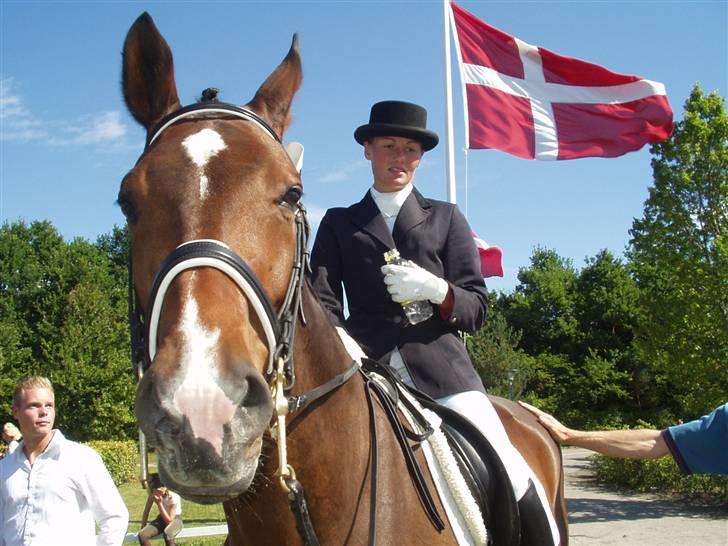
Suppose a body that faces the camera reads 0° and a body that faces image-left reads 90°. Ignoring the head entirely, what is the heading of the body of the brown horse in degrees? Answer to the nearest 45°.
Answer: approximately 45°

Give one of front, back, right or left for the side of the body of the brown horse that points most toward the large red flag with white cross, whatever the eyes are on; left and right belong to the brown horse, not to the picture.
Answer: back

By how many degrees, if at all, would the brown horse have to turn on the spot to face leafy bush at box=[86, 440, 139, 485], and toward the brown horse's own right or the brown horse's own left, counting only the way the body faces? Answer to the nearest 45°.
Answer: approximately 135° to the brown horse's own right

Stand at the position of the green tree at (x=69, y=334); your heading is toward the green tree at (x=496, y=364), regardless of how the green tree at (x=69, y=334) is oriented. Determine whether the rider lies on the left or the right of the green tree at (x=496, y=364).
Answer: right

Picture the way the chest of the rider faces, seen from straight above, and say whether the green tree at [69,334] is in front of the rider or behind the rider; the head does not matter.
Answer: behind

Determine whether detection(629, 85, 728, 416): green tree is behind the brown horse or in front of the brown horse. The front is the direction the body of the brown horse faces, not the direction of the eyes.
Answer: behind

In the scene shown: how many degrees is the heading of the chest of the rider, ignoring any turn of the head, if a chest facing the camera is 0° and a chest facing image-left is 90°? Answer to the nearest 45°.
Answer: approximately 0°

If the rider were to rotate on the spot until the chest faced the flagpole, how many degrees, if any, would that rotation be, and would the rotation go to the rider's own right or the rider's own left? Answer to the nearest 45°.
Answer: approximately 180°

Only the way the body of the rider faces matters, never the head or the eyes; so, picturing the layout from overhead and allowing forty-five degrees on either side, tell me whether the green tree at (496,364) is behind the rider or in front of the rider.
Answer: behind

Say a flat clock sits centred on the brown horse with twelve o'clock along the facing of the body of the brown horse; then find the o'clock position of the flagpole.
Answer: The flagpole is roughly at 5 o'clock from the brown horse.
